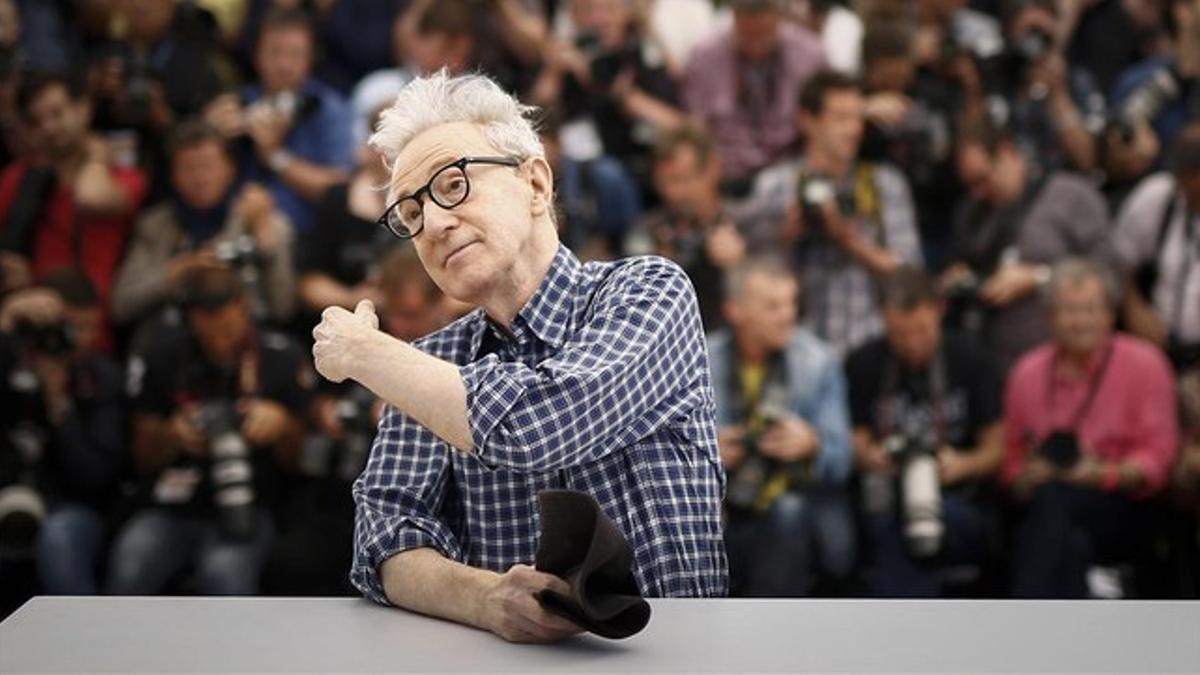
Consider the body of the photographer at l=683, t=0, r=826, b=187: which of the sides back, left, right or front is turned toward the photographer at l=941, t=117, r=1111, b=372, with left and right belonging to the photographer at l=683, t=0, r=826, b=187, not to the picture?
left

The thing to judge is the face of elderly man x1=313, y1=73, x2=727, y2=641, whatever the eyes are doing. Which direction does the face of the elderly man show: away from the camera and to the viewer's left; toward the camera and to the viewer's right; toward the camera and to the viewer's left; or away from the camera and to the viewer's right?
toward the camera and to the viewer's left

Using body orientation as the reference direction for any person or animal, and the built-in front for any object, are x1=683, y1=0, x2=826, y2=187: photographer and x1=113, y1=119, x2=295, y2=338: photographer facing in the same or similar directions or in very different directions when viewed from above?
same or similar directions

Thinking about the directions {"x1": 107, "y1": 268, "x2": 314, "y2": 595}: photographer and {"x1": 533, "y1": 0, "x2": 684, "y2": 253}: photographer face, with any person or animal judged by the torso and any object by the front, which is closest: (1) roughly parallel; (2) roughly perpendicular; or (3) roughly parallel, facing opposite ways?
roughly parallel

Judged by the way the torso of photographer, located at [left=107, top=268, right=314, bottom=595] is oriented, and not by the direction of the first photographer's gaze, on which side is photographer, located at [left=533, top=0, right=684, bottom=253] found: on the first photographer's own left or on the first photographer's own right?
on the first photographer's own left

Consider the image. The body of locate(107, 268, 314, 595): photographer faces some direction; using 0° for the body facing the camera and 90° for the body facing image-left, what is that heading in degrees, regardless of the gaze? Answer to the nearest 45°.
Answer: approximately 0°

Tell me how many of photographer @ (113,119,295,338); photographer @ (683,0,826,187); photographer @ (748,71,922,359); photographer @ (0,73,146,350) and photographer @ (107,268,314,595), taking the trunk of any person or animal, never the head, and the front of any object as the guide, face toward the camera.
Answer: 5

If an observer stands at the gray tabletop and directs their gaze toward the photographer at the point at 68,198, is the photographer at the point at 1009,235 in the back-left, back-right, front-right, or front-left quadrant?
front-right

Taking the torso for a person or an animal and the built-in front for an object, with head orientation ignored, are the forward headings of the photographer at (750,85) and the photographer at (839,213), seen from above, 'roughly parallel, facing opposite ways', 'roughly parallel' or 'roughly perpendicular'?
roughly parallel

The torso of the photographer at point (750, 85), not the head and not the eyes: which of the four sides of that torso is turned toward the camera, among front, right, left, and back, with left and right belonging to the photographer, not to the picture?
front

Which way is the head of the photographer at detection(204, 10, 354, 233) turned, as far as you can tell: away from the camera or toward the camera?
toward the camera

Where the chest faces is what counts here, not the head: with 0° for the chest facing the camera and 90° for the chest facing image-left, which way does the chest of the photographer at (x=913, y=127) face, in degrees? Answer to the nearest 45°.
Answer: approximately 45°

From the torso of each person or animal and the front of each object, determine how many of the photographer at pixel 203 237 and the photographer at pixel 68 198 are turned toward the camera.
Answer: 2

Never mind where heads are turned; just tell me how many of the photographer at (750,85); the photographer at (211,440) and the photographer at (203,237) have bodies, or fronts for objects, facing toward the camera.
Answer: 3

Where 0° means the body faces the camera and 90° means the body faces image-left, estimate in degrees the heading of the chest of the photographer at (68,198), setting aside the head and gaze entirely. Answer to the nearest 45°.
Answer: approximately 0°
